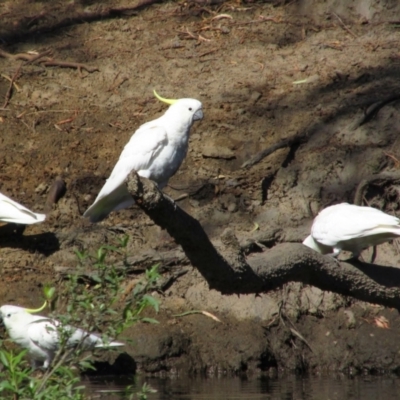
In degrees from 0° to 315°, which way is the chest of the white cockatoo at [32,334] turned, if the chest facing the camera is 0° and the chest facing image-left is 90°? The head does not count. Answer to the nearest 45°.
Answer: approximately 90°

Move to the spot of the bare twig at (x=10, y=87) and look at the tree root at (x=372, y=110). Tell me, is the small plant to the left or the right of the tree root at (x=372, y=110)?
right

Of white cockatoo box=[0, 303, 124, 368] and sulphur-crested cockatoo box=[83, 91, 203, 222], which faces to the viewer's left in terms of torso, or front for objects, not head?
the white cockatoo

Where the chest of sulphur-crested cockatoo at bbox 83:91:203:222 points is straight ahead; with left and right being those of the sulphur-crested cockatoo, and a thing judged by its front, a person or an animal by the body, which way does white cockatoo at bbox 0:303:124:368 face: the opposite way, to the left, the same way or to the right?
the opposite way

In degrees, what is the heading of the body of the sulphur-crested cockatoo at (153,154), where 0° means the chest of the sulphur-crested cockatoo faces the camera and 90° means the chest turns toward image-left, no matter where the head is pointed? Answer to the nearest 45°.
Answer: approximately 270°

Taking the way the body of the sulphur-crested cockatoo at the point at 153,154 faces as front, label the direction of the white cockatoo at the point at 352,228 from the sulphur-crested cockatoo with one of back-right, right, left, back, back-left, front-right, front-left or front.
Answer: front-right
